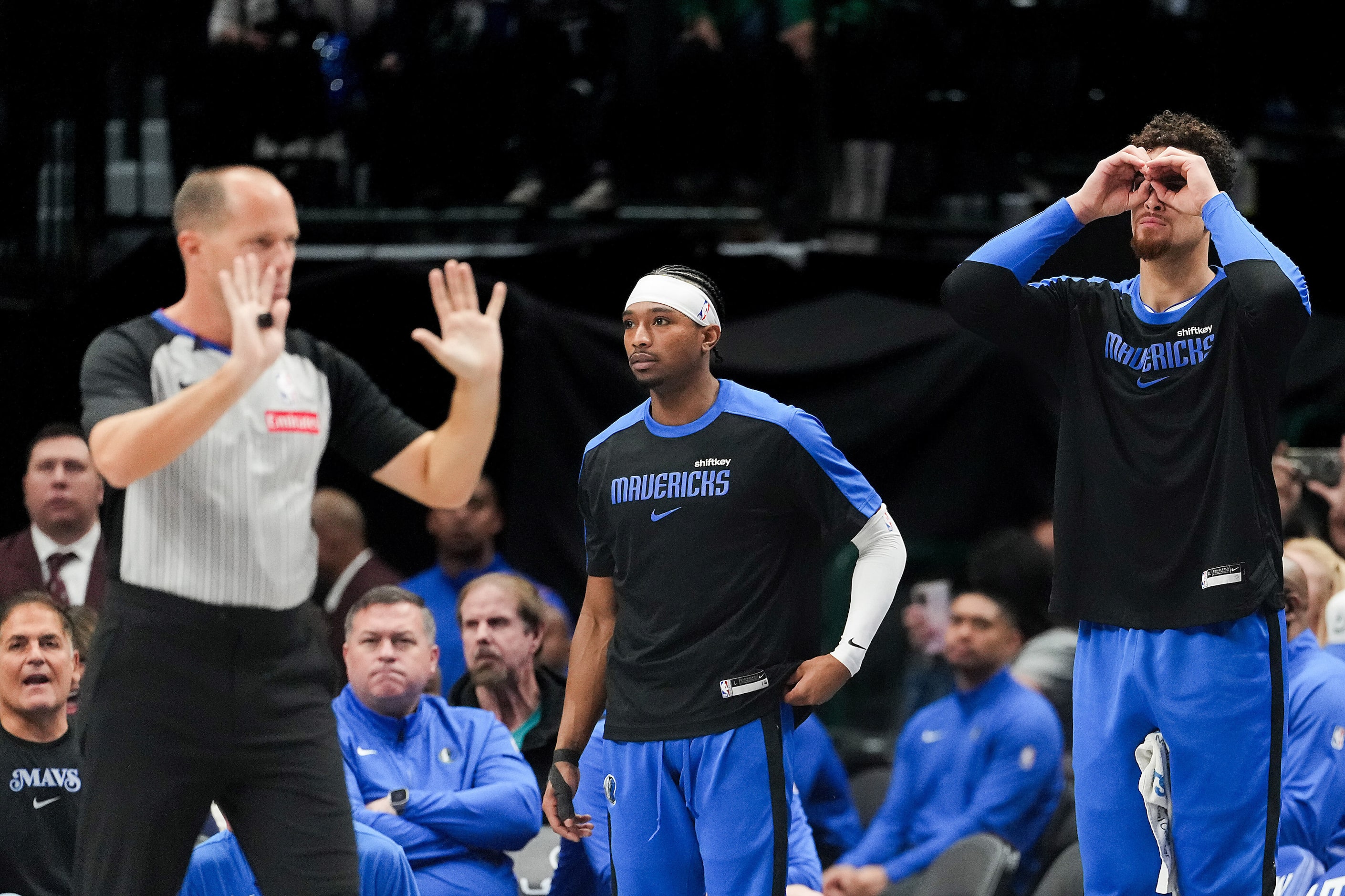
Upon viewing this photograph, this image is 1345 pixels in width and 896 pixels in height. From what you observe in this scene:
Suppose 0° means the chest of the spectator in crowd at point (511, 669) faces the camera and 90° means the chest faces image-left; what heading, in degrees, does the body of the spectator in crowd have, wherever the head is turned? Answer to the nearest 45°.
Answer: approximately 45°

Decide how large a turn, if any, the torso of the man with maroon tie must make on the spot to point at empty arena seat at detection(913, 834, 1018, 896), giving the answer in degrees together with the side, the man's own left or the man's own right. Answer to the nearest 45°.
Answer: approximately 45° to the man's own left

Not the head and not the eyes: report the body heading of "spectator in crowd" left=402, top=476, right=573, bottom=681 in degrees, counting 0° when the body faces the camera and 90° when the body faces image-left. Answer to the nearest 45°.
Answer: approximately 0°

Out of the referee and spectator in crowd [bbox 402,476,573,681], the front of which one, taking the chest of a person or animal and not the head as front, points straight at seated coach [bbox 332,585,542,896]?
the spectator in crowd

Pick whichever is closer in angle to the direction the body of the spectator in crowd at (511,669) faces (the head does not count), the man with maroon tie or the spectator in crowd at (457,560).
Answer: the man with maroon tie

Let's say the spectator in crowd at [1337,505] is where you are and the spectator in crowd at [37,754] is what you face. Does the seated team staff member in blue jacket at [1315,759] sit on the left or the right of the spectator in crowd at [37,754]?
left

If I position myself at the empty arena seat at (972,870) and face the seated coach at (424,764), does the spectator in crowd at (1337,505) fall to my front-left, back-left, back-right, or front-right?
back-right
